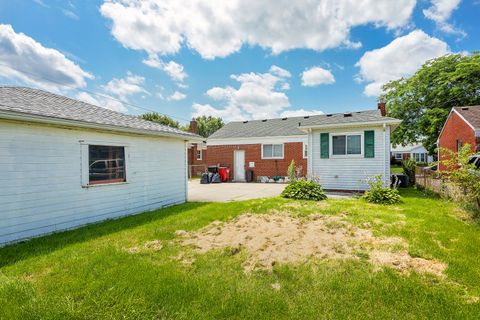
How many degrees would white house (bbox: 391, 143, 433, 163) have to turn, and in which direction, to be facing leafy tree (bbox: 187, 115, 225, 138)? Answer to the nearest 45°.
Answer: approximately 90° to its right

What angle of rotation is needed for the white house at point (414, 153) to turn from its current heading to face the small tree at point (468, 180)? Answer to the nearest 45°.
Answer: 0° — it already faces it

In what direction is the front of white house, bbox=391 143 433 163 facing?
toward the camera

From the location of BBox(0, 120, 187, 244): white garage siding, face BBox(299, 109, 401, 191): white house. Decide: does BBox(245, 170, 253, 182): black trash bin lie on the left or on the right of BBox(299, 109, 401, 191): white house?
left

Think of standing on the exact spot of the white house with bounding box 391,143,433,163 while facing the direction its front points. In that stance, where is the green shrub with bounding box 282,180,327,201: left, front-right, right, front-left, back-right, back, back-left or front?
front

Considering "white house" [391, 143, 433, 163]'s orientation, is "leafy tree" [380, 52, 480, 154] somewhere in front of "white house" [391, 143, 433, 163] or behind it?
in front

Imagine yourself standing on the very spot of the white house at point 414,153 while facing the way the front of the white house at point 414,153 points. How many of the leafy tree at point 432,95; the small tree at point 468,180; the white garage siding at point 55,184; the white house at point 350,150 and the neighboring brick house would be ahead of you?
5

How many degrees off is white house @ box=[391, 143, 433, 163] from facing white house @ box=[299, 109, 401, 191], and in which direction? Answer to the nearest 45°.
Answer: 0° — it already faces it

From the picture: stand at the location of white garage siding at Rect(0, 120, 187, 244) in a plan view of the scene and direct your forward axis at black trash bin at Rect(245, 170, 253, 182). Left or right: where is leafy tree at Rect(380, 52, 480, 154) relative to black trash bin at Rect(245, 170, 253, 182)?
right

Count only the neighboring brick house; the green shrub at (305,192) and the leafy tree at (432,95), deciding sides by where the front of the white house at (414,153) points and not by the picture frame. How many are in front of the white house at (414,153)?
3

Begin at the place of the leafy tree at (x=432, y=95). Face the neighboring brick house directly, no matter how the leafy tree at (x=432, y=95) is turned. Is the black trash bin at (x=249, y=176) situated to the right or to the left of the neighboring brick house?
right
